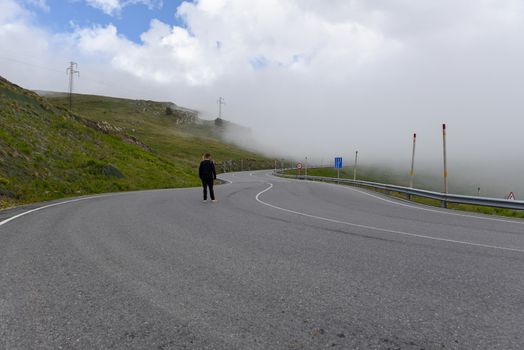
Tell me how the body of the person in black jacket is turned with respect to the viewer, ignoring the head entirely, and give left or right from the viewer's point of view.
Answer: facing away from the viewer
